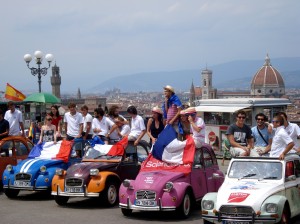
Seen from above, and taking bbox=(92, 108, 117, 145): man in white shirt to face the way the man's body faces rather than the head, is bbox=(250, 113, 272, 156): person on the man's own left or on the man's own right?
on the man's own left

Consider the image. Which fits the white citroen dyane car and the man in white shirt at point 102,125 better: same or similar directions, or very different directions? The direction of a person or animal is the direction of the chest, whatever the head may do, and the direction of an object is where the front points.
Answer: same or similar directions

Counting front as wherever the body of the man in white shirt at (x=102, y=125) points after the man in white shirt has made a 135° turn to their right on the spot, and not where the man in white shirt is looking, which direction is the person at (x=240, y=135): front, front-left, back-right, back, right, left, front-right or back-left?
back-right

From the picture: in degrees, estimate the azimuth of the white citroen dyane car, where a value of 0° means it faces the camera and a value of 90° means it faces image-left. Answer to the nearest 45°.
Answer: approximately 45°

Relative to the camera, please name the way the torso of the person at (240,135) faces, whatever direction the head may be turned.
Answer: toward the camera

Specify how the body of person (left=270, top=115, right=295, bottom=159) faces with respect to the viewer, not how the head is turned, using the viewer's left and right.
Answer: facing the viewer and to the left of the viewer

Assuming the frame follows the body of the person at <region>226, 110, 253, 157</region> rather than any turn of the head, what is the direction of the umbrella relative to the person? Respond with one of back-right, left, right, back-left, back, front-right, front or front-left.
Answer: back-right

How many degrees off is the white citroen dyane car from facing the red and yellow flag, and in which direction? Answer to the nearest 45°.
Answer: approximately 90° to its right

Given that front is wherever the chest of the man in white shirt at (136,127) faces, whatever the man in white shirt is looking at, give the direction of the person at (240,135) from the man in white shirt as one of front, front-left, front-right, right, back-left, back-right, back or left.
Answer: left

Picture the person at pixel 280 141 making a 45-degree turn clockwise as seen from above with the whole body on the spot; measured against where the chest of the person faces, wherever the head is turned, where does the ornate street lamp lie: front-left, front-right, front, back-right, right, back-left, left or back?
front-right
